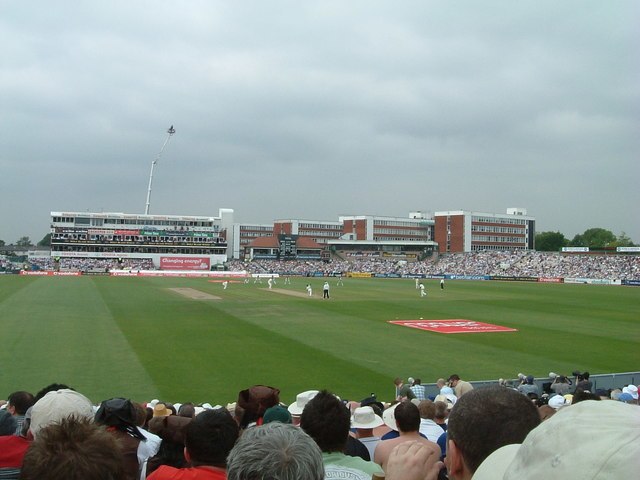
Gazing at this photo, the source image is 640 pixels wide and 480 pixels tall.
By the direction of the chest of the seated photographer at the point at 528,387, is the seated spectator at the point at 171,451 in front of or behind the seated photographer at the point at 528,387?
behind

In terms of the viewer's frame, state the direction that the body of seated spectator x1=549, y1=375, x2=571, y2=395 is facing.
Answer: away from the camera

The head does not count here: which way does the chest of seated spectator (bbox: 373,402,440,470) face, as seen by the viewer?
away from the camera

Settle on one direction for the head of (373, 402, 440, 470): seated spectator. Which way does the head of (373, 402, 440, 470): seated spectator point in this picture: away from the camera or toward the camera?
away from the camera

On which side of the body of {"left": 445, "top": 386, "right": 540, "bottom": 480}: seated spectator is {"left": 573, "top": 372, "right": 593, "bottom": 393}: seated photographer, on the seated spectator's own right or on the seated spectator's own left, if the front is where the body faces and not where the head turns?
on the seated spectator's own right

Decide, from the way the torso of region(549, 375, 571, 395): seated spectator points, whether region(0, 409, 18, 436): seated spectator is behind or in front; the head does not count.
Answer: behind

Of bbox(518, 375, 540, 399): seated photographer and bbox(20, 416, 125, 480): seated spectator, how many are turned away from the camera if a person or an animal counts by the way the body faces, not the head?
2

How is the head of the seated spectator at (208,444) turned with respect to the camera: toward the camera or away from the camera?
away from the camera

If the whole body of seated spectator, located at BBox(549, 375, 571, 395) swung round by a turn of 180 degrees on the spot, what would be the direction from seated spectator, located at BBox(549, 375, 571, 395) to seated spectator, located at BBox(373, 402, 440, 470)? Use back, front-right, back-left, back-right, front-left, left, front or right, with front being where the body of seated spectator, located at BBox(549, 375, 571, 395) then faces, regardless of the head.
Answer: front

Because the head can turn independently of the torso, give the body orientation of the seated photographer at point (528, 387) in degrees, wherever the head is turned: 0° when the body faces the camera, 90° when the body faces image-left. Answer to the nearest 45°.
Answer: approximately 180°

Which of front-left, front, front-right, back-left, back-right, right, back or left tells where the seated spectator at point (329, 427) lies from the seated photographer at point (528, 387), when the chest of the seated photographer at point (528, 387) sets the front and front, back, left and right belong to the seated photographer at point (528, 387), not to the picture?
back

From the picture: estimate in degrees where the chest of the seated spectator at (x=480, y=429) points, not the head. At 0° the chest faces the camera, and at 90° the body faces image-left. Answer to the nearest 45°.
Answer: approximately 135°

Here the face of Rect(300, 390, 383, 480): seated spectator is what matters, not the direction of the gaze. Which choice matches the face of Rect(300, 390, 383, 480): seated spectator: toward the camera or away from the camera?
away from the camera

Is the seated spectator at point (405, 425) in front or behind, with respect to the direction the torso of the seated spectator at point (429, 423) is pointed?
behind

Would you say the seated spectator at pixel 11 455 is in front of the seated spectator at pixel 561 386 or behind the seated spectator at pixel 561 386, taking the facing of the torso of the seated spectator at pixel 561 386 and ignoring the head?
behind

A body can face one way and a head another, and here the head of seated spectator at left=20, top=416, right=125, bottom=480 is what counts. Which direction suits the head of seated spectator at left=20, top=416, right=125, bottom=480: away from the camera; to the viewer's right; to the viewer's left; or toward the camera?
away from the camera
